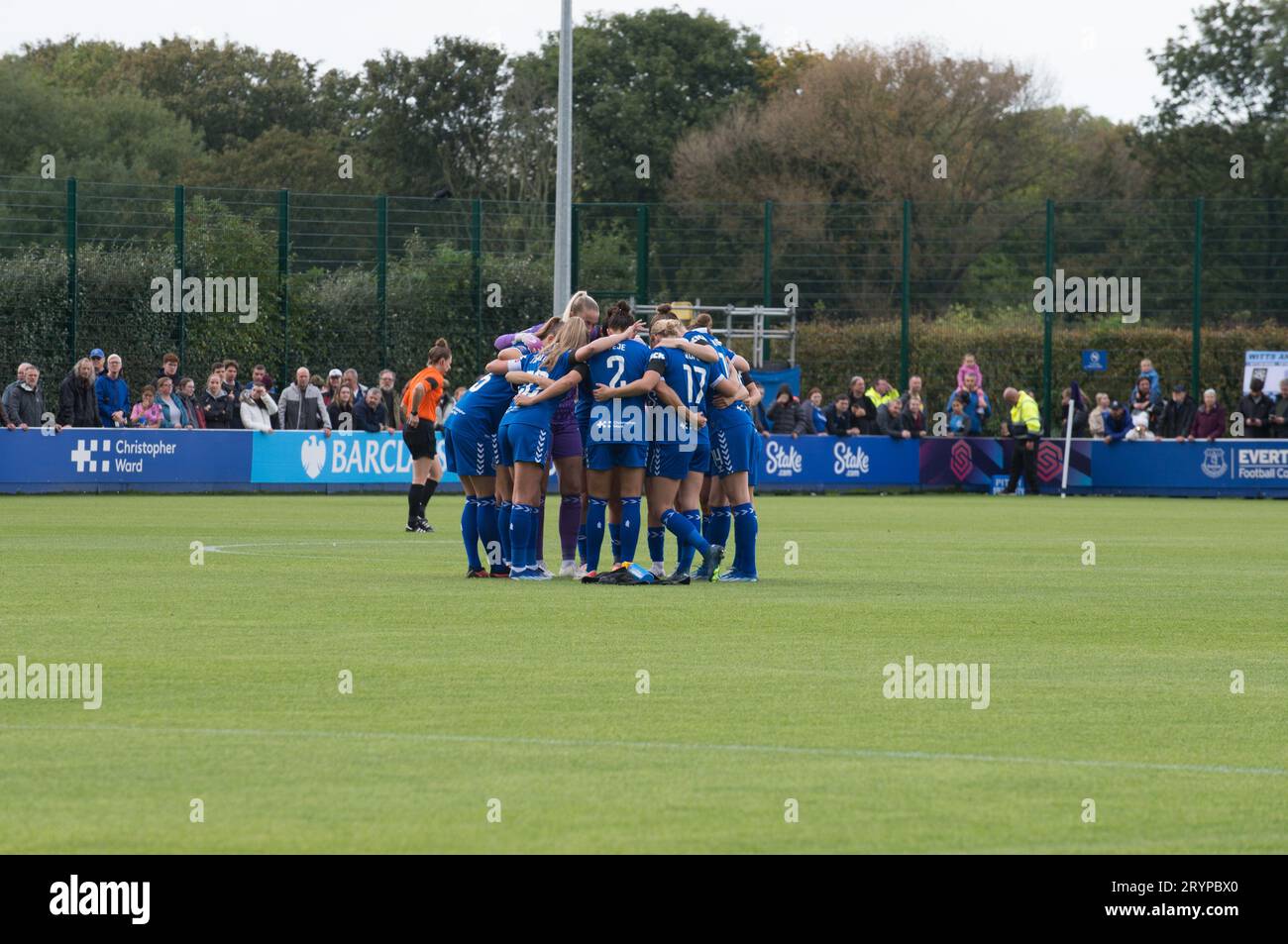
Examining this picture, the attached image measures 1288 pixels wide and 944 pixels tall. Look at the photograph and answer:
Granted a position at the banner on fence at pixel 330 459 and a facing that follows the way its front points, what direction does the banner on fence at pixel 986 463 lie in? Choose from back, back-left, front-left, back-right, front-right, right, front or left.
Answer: left

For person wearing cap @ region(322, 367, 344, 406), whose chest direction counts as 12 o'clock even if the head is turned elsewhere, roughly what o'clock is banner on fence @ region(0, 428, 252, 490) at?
The banner on fence is roughly at 2 o'clock from the person wearing cap.

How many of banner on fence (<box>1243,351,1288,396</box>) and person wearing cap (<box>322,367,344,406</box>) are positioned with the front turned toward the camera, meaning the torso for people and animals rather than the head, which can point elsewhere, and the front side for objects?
2

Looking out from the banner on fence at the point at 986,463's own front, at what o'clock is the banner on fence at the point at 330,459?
the banner on fence at the point at 330,459 is roughly at 2 o'clock from the banner on fence at the point at 986,463.

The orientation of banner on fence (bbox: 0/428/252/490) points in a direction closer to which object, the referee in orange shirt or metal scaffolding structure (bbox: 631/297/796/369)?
the referee in orange shirt

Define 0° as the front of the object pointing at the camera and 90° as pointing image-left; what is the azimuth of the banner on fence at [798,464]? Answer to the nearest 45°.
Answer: approximately 0°

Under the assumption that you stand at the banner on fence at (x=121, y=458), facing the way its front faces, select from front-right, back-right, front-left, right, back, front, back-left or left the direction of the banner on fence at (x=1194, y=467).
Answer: left

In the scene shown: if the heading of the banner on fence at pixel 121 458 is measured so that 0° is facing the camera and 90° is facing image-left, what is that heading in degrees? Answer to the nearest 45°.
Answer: approximately 0°

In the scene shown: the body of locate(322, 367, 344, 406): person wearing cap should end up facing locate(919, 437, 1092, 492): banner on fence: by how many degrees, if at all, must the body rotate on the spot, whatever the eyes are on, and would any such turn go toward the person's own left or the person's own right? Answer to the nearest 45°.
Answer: approximately 90° to the person's own left
